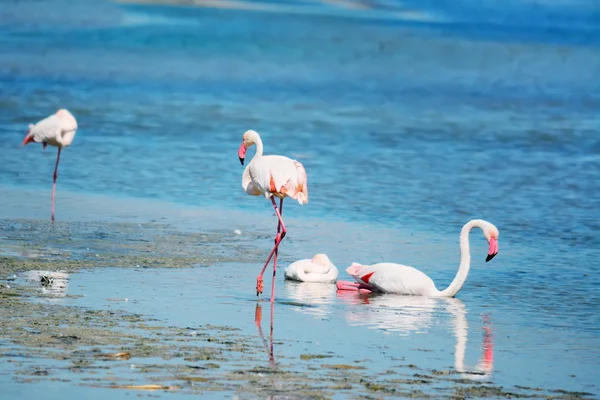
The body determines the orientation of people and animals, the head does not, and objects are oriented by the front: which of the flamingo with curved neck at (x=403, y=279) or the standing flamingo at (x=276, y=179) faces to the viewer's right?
the flamingo with curved neck

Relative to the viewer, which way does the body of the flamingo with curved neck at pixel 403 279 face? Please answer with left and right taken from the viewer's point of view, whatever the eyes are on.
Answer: facing to the right of the viewer

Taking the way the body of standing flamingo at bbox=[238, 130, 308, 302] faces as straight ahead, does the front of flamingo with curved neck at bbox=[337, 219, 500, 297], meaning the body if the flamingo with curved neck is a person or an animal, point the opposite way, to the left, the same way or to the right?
the opposite way

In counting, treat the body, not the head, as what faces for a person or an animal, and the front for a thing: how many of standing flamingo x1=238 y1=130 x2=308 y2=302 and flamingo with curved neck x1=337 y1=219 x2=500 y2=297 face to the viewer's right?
1

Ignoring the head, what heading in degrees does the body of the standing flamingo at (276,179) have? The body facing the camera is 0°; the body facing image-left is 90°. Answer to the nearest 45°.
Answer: approximately 90°

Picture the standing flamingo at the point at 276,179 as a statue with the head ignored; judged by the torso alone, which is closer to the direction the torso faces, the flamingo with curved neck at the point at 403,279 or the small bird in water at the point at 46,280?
the small bird in water

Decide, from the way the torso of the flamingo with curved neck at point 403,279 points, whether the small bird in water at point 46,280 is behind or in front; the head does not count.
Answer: behind

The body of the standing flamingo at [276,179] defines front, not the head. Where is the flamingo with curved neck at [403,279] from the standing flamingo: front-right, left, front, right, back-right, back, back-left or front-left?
back

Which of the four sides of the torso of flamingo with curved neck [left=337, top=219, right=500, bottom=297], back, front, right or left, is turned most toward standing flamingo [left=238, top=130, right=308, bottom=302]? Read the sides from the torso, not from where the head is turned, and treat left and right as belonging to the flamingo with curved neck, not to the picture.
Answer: back
